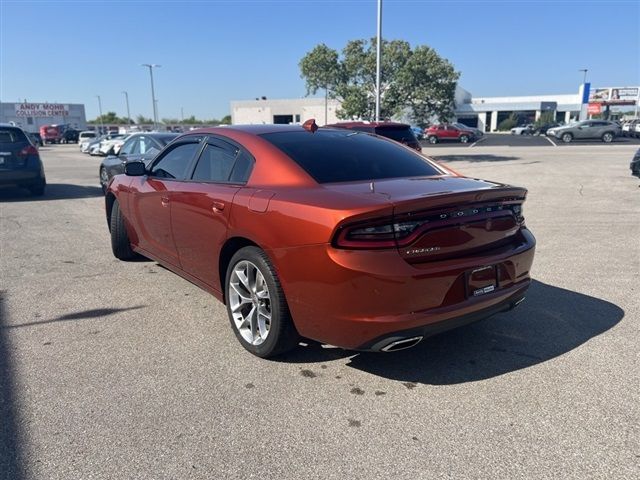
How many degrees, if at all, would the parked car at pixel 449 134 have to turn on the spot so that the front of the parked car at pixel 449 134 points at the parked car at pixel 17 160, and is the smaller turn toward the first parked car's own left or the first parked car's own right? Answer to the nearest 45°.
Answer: approximately 90° to the first parked car's own right

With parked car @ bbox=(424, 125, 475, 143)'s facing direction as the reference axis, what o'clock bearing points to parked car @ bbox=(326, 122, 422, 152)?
parked car @ bbox=(326, 122, 422, 152) is roughly at 3 o'clock from parked car @ bbox=(424, 125, 475, 143).

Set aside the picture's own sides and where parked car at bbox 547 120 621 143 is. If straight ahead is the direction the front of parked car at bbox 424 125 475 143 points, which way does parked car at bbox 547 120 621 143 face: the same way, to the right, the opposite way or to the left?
the opposite way

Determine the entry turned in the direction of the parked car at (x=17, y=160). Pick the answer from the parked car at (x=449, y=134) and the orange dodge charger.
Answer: the orange dodge charger

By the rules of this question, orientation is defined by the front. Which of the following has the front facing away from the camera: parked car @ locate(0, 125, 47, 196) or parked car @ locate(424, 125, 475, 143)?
parked car @ locate(0, 125, 47, 196)

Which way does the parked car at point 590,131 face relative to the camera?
to the viewer's left

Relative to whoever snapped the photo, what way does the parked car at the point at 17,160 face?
facing away from the viewer

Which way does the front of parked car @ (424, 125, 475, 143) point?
to the viewer's right

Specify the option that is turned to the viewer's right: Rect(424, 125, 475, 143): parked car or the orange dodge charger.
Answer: the parked car

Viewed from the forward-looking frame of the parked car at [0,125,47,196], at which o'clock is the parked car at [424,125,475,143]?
the parked car at [424,125,475,143] is roughly at 2 o'clock from the parked car at [0,125,47,196].

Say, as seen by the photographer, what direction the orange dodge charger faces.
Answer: facing away from the viewer and to the left of the viewer

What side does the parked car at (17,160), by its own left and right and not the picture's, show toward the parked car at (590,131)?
right
